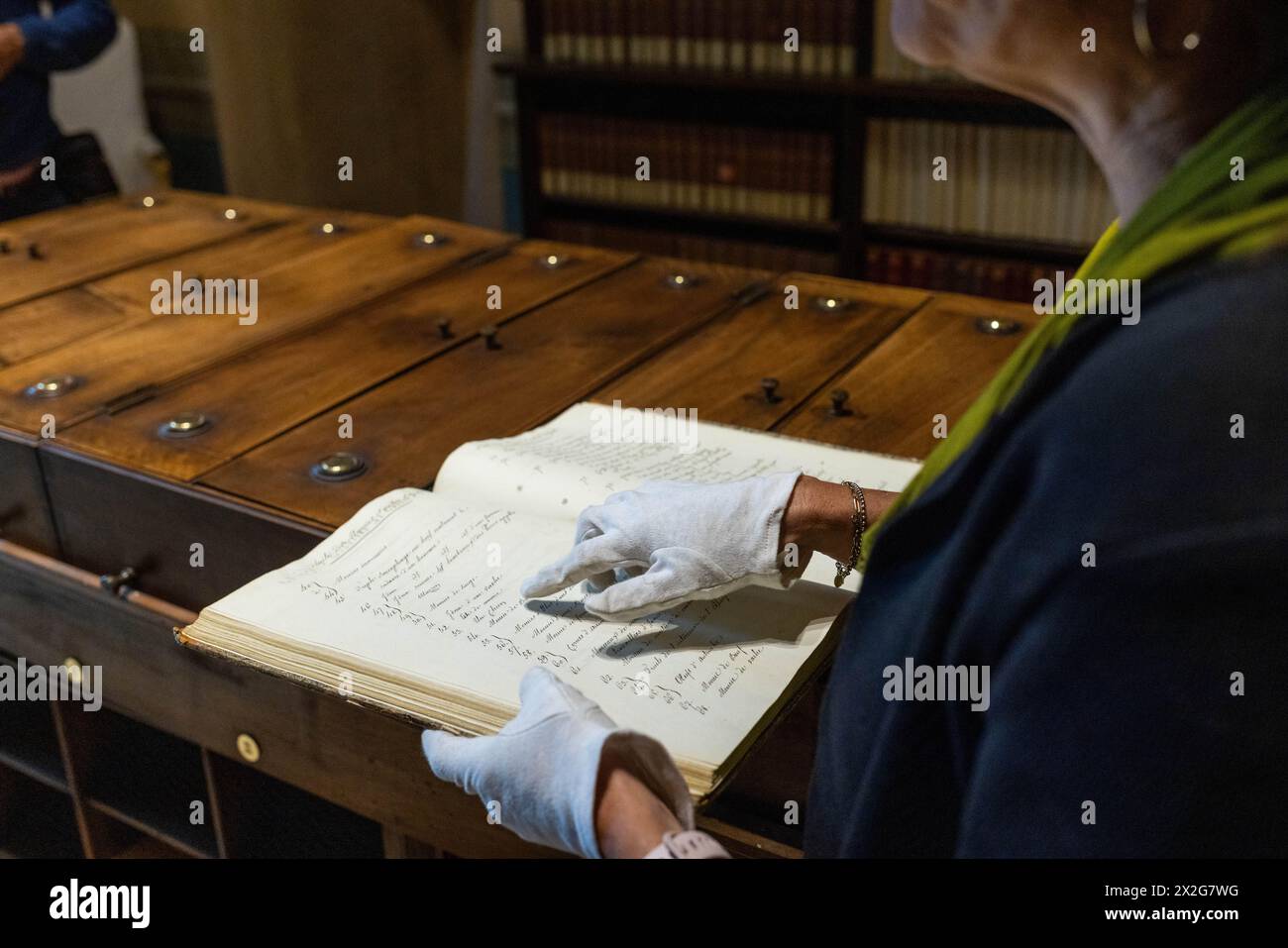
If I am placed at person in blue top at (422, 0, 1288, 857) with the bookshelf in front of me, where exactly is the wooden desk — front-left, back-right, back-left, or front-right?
front-left

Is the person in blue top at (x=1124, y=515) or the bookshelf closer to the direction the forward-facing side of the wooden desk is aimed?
the person in blue top

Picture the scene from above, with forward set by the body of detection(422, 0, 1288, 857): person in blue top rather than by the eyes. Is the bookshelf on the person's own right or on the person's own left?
on the person's own right

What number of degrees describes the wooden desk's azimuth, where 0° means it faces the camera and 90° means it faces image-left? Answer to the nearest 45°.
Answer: approximately 45°

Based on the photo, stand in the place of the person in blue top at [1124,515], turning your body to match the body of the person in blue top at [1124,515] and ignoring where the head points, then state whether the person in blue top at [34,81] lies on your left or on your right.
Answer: on your right

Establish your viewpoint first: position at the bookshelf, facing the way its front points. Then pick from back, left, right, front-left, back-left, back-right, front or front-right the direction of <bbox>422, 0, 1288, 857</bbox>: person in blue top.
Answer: front-left

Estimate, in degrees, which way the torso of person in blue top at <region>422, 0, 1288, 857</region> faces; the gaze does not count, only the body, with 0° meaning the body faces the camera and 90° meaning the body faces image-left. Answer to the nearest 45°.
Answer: approximately 90°

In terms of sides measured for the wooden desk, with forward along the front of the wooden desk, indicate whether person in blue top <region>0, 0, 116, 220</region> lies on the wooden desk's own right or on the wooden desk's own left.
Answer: on the wooden desk's own right
